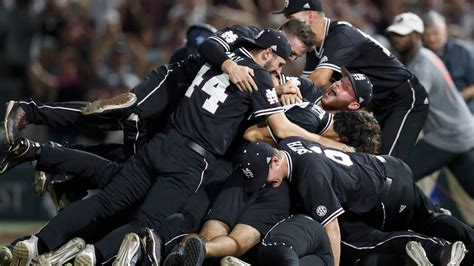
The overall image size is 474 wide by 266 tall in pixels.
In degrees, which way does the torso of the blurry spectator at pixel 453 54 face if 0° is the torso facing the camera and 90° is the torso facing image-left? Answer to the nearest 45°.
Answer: approximately 45°

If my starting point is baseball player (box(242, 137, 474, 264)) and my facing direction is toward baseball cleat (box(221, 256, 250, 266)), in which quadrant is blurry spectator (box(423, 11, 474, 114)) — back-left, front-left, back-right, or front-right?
back-right

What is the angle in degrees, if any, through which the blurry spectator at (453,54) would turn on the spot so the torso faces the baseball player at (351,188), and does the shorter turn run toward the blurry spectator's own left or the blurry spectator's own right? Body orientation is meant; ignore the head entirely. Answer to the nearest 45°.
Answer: approximately 45° to the blurry spectator's own left

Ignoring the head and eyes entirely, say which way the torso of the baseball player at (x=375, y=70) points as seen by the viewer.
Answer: to the viewer's left

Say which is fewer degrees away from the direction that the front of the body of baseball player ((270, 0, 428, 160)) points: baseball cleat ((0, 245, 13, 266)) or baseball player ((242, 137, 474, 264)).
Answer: the baseball cleat

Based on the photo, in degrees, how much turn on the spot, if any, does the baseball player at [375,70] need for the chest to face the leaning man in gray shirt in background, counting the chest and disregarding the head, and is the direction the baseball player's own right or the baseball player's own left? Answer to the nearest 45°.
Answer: approximately 135° to the baseball player's own right
